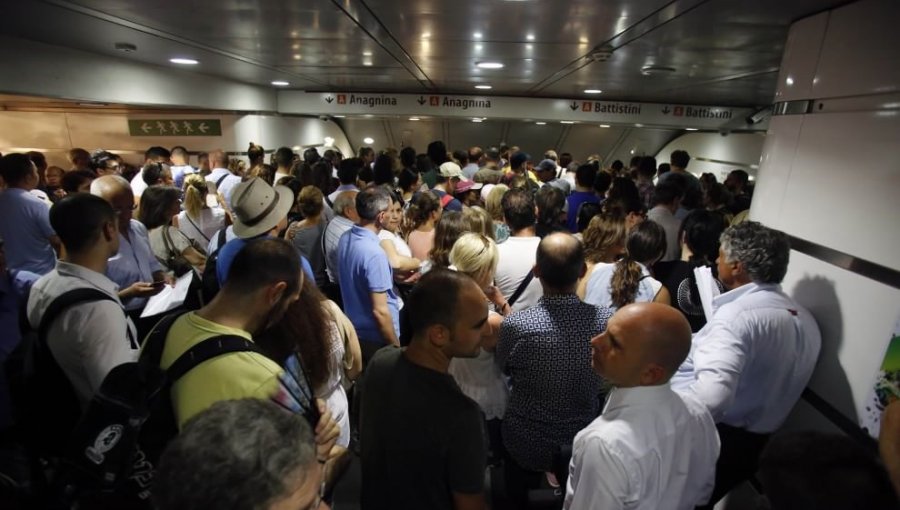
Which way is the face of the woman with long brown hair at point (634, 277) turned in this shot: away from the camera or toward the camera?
away from the camera

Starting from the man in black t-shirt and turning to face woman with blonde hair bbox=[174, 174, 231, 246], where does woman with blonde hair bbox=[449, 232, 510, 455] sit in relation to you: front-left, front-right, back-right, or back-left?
front-right

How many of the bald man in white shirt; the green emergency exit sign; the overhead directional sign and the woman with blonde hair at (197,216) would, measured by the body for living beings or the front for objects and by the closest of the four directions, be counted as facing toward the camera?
2

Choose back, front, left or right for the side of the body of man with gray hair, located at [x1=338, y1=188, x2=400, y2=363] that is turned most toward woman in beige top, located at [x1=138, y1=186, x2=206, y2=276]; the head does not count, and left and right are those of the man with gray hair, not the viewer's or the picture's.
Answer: left

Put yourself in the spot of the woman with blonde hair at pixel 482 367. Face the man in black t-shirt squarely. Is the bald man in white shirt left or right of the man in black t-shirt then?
left

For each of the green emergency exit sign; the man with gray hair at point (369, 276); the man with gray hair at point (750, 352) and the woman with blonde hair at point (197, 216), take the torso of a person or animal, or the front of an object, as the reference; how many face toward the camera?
1

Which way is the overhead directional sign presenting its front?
toward the camera

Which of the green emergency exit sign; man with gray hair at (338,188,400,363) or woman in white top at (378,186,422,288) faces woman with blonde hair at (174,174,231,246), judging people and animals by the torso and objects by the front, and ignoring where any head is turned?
the green emergency exit sign

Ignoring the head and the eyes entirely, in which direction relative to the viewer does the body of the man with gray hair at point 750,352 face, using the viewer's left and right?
facing away from the viewer and to the left of the viewer

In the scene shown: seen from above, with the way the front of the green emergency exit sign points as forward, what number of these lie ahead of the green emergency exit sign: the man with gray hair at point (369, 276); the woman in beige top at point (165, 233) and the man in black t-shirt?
3

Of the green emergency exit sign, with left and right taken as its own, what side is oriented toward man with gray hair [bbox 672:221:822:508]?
front

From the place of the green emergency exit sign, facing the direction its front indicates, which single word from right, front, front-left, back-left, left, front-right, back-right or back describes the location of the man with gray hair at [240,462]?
front

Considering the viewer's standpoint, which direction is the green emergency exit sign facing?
facing the viewer

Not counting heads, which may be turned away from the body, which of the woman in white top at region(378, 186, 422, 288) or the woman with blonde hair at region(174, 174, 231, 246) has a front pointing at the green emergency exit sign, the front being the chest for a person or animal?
the woman with blonde hair

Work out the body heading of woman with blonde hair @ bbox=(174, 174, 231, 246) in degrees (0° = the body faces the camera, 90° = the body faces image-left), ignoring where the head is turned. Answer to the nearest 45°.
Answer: approximately 180°

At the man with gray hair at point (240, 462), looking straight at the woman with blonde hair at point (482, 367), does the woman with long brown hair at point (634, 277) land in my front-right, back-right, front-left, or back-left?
front-right

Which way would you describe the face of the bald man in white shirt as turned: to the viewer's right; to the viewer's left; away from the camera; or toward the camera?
to the viewer's left

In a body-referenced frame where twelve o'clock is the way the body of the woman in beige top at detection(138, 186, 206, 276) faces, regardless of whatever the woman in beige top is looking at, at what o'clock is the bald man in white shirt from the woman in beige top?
The bald man in white shirt is roughly at 4 o'clock from the woman in beige top.

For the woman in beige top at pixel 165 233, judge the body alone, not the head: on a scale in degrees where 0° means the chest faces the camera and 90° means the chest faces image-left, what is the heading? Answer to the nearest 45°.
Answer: approximately 225°

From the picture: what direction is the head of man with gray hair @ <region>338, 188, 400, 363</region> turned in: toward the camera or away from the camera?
away from the camera
